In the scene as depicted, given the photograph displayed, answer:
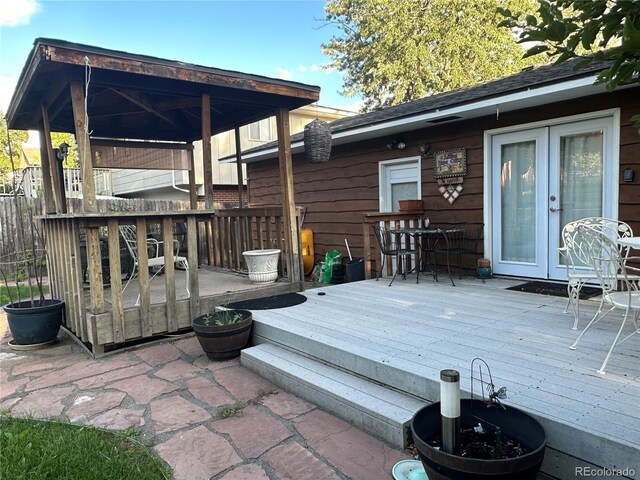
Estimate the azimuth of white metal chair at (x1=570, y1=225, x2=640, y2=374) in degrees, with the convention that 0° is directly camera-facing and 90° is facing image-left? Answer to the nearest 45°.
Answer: approximately 225°

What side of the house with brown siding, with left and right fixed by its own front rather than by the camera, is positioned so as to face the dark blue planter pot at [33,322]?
front

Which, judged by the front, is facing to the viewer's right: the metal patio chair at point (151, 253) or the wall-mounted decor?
the metal patio chair

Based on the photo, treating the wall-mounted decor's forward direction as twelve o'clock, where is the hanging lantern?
The hanging lantern is roughly at 1 o'clock from the wall-mounted decor.

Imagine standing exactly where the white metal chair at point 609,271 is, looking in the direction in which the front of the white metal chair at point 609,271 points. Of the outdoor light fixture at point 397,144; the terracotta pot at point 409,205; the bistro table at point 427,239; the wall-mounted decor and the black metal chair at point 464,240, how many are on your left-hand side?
5

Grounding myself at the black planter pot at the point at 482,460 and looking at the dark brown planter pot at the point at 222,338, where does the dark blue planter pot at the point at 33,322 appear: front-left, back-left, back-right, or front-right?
front-left

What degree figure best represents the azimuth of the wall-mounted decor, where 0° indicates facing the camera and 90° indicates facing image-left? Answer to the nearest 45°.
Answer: approximately 45°

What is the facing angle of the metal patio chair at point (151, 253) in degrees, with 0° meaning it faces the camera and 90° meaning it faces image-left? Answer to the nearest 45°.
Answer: approximately 270°

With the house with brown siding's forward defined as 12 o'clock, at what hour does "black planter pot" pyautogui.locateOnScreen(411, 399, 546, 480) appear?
The black planter pot is roughly at 11 o'clock from the house with brown siding.

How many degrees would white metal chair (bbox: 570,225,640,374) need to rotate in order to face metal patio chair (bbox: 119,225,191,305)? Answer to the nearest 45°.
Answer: approximately 135° to its left

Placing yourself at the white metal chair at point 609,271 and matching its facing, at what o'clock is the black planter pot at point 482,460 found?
The black planter pot is roughly at 5 o'clock from the white metal chair.

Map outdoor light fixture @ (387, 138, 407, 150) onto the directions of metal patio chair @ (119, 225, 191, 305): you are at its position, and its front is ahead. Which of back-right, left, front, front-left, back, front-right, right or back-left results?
front
